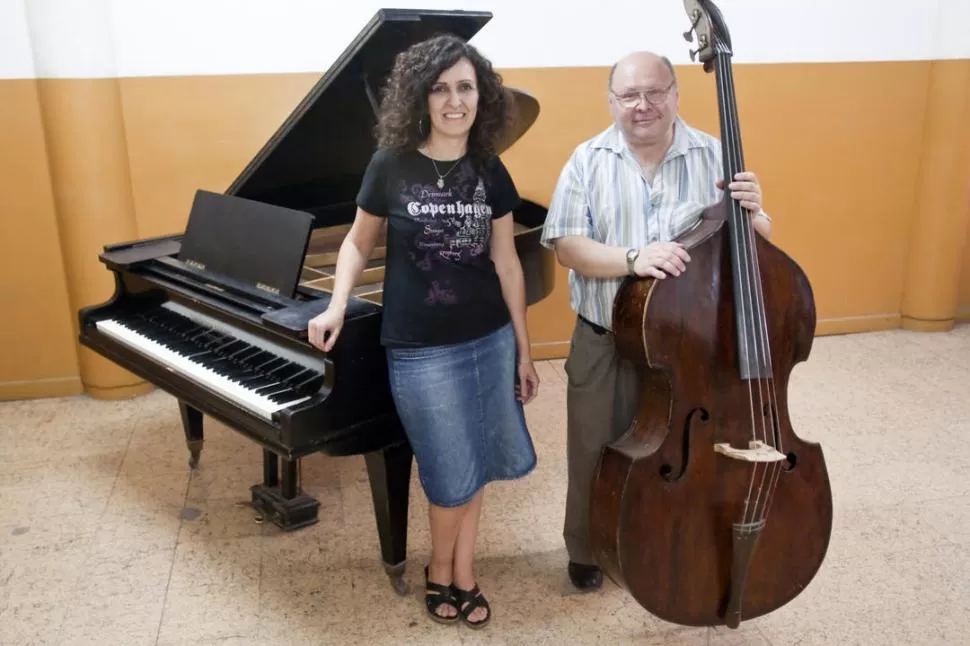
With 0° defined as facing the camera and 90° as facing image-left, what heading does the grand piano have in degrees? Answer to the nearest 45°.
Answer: approximately 45°

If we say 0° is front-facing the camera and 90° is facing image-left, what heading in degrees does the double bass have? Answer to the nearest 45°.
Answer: approximately 315°

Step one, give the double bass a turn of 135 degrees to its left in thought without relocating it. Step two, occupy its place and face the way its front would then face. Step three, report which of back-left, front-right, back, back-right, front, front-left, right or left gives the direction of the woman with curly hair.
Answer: left

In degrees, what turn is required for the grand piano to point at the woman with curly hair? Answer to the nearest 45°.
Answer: approximately 90° to its left

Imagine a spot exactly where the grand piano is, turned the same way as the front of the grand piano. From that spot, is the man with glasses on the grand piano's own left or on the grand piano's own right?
on the grand piano's own left
